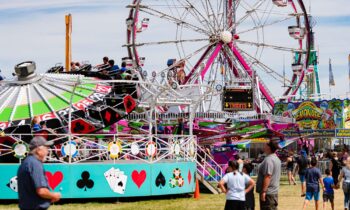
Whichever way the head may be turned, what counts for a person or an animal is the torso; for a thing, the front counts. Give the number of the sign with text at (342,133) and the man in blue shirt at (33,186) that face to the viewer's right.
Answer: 1

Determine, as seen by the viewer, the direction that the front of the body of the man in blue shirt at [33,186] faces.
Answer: to the viewer's right

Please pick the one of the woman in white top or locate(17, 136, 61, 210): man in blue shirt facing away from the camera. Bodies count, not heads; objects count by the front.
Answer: the woman in white top

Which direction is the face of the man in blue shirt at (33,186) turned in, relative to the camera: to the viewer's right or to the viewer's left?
to the viewer's right

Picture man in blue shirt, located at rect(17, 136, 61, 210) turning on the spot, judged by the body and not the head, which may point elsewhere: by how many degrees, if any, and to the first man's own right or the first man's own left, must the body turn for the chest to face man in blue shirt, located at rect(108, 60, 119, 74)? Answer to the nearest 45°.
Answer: approximately 90° to the first man's own left

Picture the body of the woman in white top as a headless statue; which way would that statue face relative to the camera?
away from the camera

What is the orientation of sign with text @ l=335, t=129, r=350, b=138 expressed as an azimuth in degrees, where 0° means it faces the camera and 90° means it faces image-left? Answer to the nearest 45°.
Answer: approximately 0°
